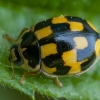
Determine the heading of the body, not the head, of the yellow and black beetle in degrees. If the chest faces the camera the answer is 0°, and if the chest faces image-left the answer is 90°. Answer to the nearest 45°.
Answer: approximately 90°
